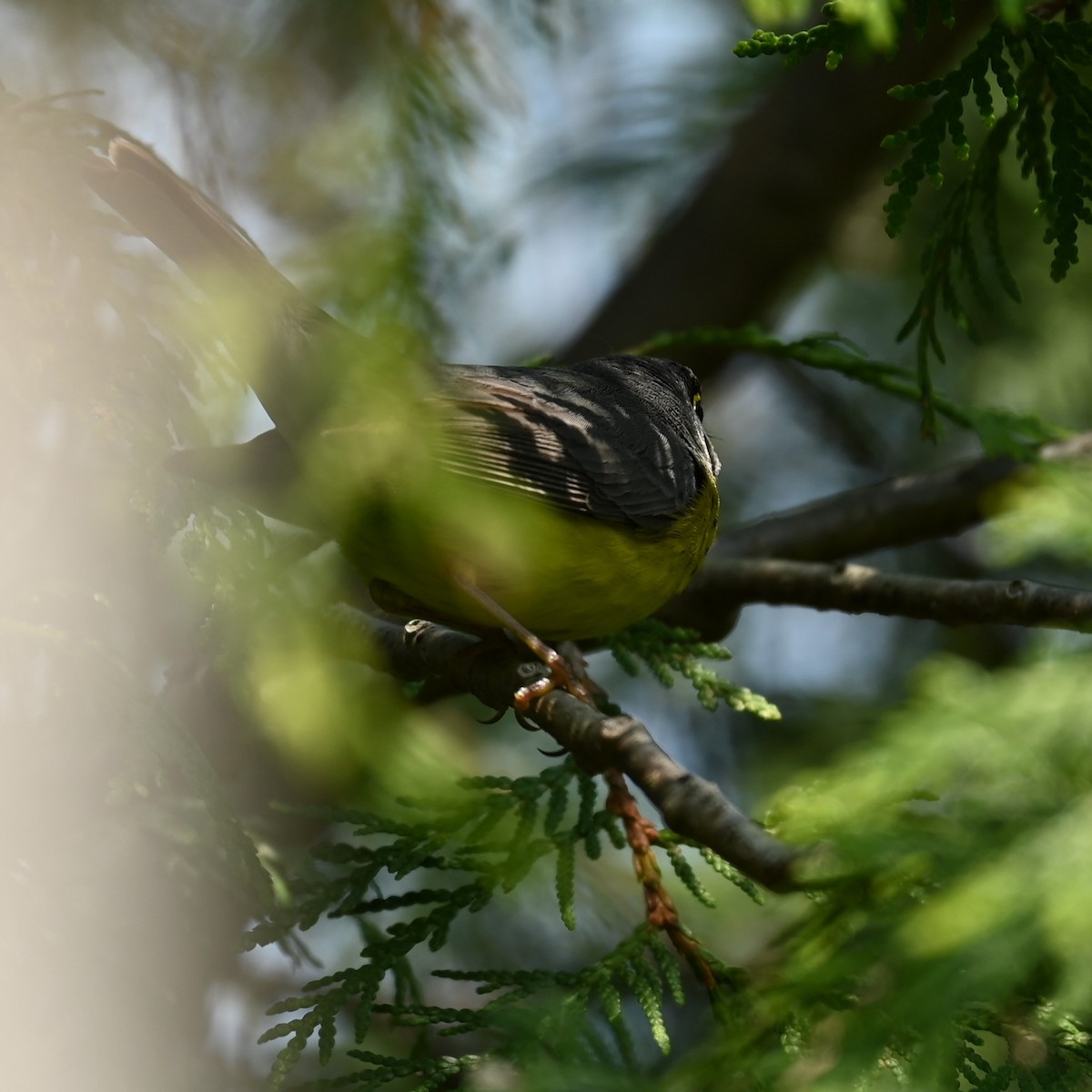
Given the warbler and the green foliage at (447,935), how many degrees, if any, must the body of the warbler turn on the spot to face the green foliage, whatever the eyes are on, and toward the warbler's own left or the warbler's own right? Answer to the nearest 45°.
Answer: approximately 90° to the warbler's own right

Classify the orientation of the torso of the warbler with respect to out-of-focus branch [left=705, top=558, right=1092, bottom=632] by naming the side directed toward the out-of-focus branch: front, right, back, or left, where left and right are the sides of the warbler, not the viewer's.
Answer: front

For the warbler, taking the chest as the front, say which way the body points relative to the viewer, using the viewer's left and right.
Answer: facing to the right of the viewer

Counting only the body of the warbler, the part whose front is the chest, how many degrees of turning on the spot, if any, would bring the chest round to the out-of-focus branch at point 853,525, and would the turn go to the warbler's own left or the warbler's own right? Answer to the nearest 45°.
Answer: approximately 45° to the warbler's own left

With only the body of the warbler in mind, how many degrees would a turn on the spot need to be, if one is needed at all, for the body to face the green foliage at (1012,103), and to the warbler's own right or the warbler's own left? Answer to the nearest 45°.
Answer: approximately 45° to the warbler's own right

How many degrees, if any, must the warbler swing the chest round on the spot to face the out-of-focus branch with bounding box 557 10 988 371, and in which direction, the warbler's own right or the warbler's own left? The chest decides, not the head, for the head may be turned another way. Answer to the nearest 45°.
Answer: approximately 45° to the warbler's own left
